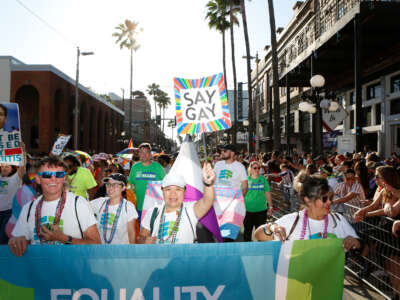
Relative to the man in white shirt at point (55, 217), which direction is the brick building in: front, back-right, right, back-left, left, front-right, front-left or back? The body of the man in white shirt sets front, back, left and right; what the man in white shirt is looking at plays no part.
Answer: back

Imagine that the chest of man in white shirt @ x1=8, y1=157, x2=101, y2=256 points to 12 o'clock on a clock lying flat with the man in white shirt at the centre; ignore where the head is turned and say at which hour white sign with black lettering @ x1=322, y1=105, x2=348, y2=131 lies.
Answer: The white sign with black lettering is roughly at 8 o'clock from the man in white shirt.

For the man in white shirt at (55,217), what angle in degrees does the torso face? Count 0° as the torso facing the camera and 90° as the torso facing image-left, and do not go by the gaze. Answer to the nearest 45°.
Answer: approximately 0°

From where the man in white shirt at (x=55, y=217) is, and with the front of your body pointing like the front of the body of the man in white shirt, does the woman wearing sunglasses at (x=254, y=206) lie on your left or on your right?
on your left

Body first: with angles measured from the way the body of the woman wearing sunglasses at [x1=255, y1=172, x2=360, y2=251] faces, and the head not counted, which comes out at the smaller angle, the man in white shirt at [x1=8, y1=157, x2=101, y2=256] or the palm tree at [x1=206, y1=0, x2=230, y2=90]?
the man in white shirt

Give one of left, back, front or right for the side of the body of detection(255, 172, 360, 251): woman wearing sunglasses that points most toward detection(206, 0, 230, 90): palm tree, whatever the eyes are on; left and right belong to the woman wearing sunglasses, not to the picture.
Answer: back

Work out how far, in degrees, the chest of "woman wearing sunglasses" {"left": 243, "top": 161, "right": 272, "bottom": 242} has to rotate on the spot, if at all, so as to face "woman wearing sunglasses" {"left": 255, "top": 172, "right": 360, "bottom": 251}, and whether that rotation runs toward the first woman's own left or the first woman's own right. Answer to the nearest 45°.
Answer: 0° — they already face them

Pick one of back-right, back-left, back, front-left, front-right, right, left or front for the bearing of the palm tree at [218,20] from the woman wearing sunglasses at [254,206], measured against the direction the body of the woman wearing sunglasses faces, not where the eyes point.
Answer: back

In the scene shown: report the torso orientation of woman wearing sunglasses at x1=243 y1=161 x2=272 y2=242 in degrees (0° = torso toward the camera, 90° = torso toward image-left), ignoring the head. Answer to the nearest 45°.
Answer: approximately 0°
